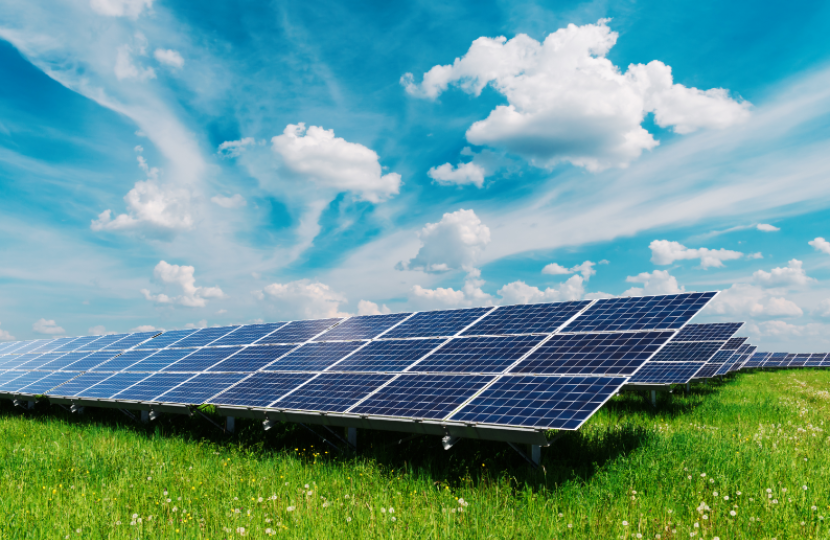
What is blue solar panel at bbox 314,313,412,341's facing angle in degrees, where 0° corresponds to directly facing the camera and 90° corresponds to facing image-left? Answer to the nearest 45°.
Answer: approximately 45°

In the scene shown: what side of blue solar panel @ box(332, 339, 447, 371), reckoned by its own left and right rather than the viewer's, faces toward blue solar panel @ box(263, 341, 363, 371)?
right

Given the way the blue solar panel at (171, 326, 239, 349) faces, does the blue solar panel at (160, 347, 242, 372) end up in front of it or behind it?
in front

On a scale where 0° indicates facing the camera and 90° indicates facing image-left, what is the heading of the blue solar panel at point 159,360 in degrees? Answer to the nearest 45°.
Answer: approximately 45°

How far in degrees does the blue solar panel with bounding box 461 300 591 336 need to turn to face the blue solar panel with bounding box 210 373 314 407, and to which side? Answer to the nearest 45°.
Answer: approximately 45° to its right

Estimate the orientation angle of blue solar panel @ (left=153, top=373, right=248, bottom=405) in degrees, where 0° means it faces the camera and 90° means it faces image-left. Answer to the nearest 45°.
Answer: approximately 45°

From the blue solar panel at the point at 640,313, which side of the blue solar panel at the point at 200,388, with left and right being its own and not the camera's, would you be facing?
left

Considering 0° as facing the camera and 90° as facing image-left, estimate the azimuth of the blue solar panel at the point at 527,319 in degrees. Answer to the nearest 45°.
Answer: approximately 45°

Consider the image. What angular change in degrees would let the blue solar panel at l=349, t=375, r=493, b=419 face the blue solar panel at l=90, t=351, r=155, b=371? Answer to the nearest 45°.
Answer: approximately 90° to its right
